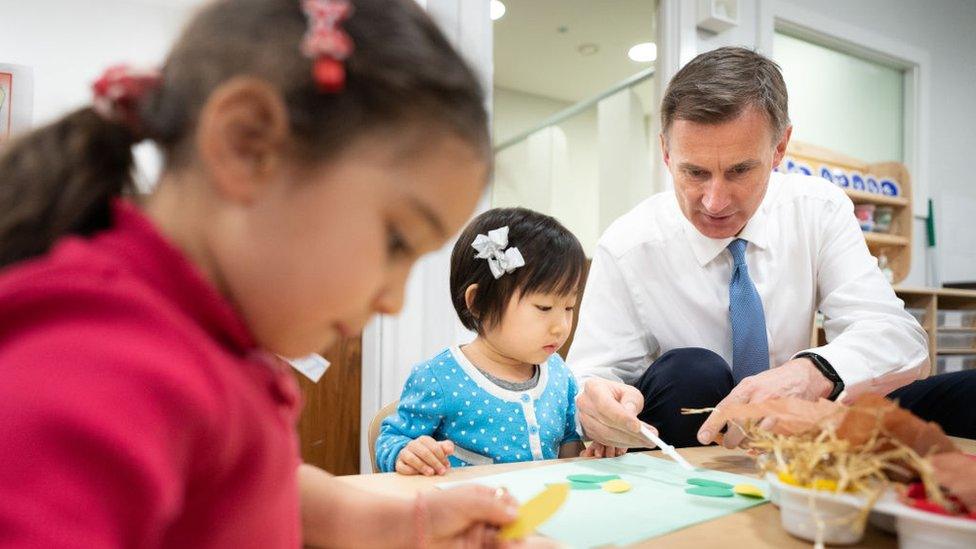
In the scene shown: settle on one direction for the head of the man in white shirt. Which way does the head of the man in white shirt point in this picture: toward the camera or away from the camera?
toward the camera

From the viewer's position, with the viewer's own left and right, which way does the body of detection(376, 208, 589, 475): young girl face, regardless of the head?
facing the viewer and to the right of the viewer

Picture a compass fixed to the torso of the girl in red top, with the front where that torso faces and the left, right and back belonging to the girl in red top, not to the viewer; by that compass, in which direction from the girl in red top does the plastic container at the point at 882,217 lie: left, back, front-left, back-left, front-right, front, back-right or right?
front-left

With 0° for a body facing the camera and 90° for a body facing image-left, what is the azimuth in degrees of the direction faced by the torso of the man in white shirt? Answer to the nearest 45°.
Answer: approximately 0°

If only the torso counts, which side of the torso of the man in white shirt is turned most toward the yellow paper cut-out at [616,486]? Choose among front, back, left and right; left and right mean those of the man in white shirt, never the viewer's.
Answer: front

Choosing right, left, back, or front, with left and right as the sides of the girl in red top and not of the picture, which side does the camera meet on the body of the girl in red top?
right

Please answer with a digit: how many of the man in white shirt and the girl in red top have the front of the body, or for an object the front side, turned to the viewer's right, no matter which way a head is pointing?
1

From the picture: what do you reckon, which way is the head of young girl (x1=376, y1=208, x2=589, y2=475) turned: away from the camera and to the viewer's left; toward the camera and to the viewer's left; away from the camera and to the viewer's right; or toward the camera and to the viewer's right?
toward the camera and to the viewer's right

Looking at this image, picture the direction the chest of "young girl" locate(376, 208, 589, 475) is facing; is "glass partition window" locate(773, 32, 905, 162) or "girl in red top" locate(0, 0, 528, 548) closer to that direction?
the girl in red top

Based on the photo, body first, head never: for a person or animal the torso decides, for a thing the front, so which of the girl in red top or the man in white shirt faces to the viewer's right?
the girl in red top

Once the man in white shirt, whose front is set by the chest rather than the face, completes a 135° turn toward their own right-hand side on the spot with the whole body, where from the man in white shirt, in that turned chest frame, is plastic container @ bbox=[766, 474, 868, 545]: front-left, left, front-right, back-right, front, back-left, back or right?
back-left
